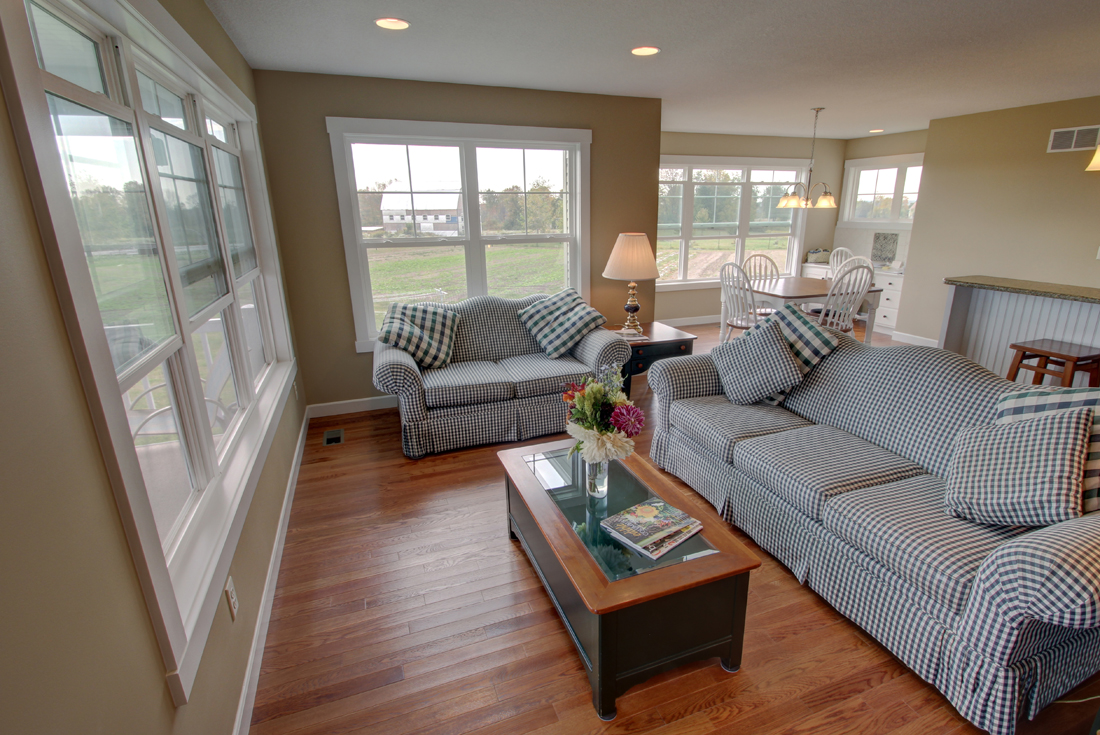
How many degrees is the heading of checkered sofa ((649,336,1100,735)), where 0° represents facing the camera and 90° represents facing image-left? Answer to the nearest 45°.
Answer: approximately 45°

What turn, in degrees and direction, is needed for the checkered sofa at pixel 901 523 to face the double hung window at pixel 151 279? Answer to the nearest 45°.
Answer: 0° — it already faces it

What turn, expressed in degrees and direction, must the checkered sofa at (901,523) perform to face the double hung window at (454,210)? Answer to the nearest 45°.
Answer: approximately 45° to its right

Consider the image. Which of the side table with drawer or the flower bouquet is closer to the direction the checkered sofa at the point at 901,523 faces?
the flower bouquet

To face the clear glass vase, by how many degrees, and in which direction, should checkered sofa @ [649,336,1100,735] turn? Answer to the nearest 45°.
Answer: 0° — it already faces it

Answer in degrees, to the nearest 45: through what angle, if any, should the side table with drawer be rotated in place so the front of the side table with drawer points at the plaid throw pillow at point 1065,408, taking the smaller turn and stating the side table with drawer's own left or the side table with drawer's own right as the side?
0° — it already faces it

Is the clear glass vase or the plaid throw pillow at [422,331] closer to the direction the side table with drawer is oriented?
the clear glass vase

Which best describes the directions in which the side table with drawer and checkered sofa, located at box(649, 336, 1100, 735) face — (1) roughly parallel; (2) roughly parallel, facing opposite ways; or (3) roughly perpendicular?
roughly perpendicular

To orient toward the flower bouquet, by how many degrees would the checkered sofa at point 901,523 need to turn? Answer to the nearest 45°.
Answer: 0° — it already faces it

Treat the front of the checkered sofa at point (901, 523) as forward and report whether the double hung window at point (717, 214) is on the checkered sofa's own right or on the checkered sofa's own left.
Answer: on the checkered sofa's own right

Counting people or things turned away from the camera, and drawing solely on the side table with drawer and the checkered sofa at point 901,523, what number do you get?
0

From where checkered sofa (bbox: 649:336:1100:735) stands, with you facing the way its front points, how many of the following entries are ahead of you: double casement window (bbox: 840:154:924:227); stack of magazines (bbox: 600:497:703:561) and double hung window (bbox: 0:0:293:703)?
2
